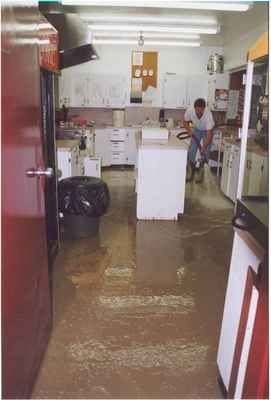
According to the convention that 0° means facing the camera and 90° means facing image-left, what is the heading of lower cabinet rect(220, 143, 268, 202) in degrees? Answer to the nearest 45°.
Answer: approximately 45°

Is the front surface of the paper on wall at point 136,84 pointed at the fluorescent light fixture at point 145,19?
yes

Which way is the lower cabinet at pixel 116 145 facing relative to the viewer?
toward the camera

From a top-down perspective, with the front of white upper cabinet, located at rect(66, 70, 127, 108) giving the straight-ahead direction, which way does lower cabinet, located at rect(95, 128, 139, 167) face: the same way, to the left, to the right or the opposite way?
the same way

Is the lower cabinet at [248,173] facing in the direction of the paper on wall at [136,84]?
no

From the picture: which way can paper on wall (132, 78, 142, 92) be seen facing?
toward the camera

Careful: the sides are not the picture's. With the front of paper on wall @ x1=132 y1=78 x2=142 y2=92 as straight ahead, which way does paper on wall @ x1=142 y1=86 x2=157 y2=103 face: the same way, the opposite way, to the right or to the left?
the same way

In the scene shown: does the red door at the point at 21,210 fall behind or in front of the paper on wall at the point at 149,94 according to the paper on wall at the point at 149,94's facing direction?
in front

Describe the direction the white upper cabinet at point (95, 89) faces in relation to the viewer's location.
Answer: facing the viewer

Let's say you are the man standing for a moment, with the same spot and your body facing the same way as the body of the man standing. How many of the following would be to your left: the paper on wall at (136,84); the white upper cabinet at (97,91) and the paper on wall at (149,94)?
0

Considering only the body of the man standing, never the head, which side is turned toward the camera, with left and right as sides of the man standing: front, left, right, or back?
front

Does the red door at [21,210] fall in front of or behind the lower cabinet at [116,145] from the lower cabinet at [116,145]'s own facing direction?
in front

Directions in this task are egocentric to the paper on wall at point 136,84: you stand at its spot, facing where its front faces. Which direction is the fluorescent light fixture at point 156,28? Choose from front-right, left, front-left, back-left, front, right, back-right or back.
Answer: front
